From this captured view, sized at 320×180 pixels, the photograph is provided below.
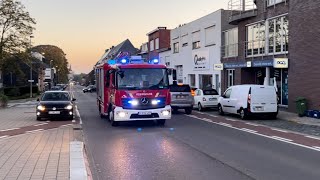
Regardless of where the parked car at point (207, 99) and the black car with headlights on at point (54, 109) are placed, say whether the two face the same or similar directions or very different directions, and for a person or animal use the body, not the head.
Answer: very different directions

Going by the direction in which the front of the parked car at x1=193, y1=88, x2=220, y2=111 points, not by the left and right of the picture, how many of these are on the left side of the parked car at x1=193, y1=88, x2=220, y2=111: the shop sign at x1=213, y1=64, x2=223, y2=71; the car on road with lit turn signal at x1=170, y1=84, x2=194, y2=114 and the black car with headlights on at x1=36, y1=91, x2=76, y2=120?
2

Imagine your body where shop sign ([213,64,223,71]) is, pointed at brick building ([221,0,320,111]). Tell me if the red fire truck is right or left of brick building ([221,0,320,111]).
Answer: right

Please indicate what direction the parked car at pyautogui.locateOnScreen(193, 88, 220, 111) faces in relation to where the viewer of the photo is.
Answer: facing away from the viewer and to the left of the viewer

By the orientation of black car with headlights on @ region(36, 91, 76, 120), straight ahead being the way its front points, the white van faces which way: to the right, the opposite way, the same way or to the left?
the opposite way

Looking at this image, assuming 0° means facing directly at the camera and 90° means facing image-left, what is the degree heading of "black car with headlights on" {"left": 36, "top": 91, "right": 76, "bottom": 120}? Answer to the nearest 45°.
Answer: approximately 0°

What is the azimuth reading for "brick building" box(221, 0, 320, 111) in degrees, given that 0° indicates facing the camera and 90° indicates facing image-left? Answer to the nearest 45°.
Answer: approximately 45°

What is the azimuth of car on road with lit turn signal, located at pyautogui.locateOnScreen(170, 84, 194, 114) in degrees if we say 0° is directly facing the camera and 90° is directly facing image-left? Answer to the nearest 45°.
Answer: approximately 180°

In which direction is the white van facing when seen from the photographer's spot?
facing away from the viewer and to the left of the viewer

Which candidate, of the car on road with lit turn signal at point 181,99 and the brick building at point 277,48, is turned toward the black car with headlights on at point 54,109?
the brick building
